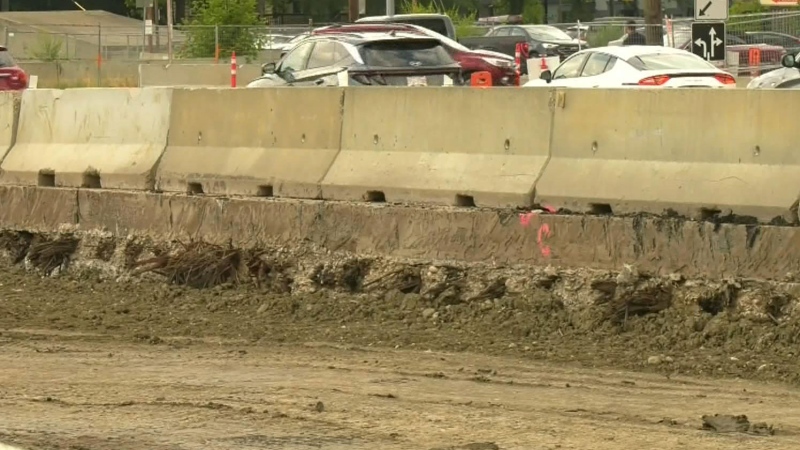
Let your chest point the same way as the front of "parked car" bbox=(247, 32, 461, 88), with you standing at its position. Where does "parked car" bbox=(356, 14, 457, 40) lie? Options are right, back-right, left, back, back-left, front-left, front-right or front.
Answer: front-right

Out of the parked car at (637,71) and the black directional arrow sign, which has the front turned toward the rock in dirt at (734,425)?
the black directional arrow sign

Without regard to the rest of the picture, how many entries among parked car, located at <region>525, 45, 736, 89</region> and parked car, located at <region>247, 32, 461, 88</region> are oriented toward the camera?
0

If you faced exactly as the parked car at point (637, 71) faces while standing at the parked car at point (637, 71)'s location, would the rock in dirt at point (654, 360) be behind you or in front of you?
behind

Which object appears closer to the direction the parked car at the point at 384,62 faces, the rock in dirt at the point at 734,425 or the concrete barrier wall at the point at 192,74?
the concrete barrier wall

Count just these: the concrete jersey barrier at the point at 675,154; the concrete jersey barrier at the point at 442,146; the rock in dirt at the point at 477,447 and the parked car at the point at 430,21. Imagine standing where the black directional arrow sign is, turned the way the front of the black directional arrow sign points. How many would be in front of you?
3

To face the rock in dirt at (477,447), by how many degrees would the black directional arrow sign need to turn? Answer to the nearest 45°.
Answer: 0° — it already faces it

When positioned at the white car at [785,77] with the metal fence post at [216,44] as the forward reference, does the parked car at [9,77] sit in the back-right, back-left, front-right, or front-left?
front-left

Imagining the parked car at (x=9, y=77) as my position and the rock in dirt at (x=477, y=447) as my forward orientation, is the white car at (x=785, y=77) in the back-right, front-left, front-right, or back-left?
front-left

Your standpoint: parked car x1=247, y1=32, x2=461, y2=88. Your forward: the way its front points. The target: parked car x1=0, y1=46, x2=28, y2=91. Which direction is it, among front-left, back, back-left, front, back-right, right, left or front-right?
front

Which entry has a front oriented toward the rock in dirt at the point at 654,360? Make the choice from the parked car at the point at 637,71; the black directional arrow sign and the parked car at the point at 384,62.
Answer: the black directional arrow sign

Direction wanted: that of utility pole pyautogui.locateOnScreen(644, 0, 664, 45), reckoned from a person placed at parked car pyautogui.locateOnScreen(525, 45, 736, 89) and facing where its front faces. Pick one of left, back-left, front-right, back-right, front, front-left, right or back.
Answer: front-right

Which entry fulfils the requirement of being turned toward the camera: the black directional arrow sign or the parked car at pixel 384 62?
the black directional arrow sign

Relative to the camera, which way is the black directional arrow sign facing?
toward the camera

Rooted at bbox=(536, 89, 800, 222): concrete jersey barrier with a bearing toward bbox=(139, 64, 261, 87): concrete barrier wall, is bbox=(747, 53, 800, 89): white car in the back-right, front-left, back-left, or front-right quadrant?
front-right

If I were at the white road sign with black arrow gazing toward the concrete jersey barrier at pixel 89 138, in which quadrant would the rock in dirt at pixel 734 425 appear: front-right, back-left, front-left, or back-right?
front-left

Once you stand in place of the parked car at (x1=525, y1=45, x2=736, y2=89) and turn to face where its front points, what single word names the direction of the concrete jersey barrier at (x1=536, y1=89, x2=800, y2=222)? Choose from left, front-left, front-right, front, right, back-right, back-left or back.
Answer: back-left

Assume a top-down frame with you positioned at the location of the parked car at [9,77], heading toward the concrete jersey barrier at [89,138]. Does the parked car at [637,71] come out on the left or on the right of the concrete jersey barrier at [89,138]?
left

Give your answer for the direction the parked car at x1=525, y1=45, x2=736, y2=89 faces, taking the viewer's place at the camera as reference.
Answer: facing away from the viewer and to the left of the viewer

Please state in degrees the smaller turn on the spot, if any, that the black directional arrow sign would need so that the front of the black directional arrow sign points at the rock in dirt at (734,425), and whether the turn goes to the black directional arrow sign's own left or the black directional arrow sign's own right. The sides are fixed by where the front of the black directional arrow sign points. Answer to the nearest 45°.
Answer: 0° — it already faces it
